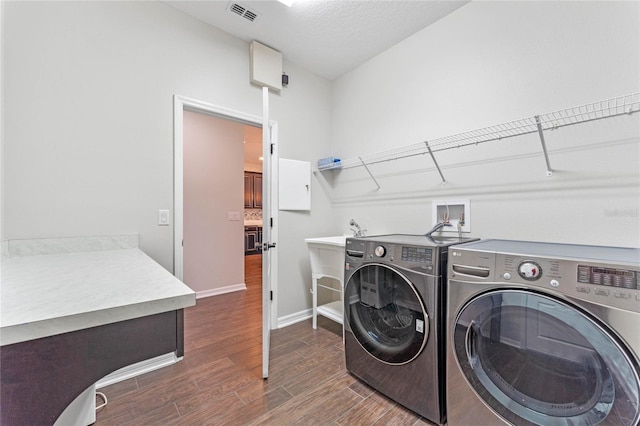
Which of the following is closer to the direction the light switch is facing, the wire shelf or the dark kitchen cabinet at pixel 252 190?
the wire shelf

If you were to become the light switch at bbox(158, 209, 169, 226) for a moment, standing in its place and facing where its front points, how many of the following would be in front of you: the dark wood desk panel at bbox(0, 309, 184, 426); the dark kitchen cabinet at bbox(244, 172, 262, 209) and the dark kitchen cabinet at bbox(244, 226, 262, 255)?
1

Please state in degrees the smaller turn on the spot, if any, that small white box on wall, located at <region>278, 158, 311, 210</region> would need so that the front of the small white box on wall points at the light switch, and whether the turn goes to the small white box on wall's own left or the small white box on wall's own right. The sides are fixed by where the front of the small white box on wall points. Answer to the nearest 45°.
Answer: approximately 90° to the small white box on wall's own right

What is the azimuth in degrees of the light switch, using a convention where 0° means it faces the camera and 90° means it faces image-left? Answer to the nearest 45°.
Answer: approximately 0°

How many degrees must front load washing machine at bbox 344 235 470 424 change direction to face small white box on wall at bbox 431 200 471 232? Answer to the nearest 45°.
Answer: approximately 180°

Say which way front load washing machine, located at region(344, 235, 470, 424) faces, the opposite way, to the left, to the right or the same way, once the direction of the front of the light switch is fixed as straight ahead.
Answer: to the right

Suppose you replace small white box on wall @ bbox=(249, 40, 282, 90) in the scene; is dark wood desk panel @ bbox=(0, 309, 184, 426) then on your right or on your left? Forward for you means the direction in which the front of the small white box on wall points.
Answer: on your right

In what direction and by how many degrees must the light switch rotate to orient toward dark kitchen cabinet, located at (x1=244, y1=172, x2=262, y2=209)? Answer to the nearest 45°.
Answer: approximately 135° to its left
